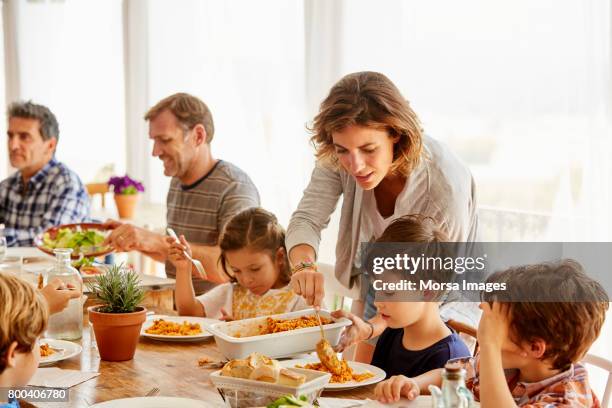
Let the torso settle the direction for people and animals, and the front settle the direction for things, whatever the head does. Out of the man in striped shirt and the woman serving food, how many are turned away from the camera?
0

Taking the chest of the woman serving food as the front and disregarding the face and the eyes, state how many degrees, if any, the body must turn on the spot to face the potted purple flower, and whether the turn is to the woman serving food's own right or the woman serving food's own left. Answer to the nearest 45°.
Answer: approximately 90° to the woman serving food's own right

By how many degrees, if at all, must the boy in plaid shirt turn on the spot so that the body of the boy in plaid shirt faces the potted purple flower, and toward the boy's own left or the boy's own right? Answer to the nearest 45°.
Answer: approximately 45° to the boy's own right

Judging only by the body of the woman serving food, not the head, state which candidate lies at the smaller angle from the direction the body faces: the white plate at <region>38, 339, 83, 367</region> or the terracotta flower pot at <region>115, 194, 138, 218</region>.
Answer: the white plate

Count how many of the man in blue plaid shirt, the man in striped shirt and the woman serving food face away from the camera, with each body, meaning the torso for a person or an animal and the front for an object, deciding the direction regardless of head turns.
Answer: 0

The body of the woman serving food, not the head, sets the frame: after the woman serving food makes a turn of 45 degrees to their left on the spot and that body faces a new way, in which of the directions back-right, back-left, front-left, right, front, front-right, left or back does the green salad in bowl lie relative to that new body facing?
back-right

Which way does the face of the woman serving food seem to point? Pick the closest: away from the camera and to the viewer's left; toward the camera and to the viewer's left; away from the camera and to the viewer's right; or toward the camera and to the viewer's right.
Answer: toward the camera and to the viewer's left

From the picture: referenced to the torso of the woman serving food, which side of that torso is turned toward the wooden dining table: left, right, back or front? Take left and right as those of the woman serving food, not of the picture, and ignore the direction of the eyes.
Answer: front

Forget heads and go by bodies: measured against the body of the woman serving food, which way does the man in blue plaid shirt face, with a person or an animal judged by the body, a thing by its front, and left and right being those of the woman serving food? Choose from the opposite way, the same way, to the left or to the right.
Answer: the same way

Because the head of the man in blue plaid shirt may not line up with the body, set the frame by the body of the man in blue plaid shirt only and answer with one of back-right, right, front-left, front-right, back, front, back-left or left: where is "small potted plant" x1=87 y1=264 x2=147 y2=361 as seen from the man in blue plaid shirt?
front-left

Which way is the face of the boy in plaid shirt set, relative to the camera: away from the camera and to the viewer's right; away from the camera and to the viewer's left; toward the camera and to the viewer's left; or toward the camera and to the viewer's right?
away from the camera and to the viewer's left

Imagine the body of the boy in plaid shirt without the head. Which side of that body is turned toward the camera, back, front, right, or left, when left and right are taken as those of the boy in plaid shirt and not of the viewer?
left
